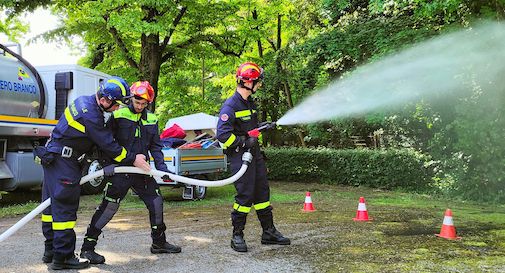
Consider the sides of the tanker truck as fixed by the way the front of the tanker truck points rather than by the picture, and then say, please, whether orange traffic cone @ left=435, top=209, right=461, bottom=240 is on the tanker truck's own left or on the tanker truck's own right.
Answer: on the tanker truck's own right

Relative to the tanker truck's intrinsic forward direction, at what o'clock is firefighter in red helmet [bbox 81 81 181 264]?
The firefighter in red helmet is roughly at 4 o'clock from the tanker truck.

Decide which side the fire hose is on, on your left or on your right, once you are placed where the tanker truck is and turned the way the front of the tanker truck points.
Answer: on your right

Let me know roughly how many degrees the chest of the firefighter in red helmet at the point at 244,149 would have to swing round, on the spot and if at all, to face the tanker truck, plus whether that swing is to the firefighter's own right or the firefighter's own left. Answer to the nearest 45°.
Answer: approximately 180°

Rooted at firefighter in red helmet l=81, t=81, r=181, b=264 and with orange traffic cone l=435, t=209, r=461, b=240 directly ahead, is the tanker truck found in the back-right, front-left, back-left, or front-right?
back-left

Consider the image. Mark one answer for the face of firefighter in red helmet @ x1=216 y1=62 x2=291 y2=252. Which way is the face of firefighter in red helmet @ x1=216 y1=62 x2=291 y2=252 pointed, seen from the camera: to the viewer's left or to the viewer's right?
to the viewer's right

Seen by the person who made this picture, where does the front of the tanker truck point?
facing away from the viewer and to the right of the viewer

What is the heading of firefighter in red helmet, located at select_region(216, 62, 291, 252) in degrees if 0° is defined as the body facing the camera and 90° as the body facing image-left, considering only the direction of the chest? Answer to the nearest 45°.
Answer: approximately 315°
